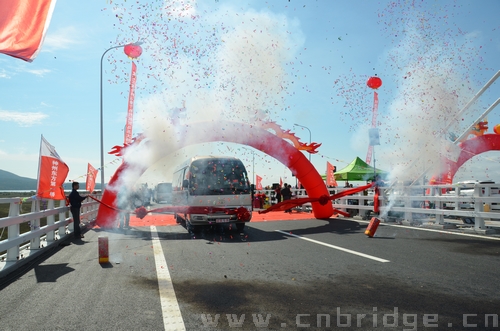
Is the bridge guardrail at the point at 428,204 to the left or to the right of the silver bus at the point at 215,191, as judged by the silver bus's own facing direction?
on its left

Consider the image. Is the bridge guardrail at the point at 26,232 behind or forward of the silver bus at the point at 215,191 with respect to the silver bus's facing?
forward

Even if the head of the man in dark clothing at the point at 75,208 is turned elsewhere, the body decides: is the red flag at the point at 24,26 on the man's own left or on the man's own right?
on the man's own right

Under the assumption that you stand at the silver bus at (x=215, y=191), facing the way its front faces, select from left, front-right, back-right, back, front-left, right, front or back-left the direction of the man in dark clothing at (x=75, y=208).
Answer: right

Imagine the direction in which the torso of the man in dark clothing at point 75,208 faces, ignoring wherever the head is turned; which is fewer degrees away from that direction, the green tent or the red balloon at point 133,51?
the green tent

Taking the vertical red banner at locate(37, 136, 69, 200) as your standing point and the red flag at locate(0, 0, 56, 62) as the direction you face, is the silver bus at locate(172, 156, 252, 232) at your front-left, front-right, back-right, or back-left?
back-left

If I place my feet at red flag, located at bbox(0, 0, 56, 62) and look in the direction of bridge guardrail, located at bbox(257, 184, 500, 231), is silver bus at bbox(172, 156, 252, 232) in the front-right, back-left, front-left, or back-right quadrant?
front-left

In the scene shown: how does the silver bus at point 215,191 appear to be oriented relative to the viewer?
toward the camera

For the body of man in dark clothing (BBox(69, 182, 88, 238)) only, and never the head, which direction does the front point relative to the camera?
to the viewer's right

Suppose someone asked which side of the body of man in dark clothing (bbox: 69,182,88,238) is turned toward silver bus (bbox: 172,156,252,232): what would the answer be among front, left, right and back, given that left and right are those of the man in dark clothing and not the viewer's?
front

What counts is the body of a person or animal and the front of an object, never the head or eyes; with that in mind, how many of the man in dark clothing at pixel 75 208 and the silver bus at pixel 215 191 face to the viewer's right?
1

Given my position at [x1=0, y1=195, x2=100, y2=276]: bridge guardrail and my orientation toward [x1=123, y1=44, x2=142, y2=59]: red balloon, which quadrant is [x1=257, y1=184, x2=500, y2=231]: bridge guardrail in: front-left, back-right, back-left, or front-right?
front-right

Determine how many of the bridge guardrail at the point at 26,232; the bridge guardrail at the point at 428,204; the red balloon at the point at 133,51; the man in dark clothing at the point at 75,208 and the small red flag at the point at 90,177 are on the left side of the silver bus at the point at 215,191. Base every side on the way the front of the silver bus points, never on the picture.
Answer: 1

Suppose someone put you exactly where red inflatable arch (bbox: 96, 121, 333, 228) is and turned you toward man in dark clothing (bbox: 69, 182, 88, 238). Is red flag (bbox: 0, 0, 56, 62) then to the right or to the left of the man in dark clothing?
left
